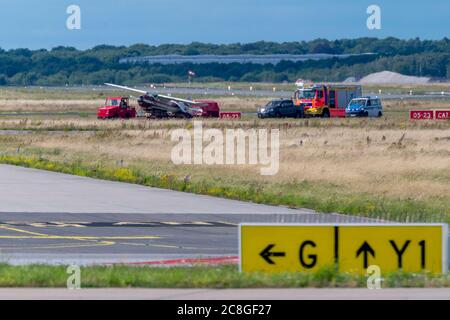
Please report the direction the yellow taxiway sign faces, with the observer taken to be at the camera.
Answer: facing the viewer
